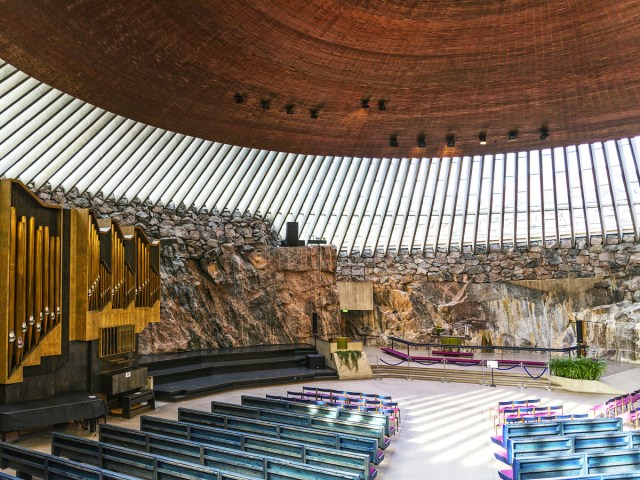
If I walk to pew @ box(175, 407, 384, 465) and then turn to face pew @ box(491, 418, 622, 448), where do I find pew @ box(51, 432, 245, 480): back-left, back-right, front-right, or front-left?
back-right

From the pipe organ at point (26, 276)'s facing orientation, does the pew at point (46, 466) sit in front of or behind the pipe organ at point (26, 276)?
in front

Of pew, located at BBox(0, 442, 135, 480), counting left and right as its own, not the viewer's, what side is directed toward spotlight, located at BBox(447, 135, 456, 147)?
front

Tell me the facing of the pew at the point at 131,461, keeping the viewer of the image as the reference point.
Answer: facing away from the viewer and to the right of the viewer

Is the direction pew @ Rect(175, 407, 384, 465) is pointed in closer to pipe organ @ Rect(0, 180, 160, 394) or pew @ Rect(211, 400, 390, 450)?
the pew

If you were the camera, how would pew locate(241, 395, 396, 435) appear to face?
facing away from the viewer and to the right of the viewer

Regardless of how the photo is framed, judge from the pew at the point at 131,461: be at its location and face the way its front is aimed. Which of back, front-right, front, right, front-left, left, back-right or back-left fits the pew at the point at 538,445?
front-right

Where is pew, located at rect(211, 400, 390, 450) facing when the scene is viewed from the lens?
facing away from the viewer and to the right of the viewer

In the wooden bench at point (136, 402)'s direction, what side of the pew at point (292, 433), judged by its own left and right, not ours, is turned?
left

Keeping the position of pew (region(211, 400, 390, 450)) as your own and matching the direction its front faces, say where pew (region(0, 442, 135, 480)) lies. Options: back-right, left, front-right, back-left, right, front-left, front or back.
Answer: back
